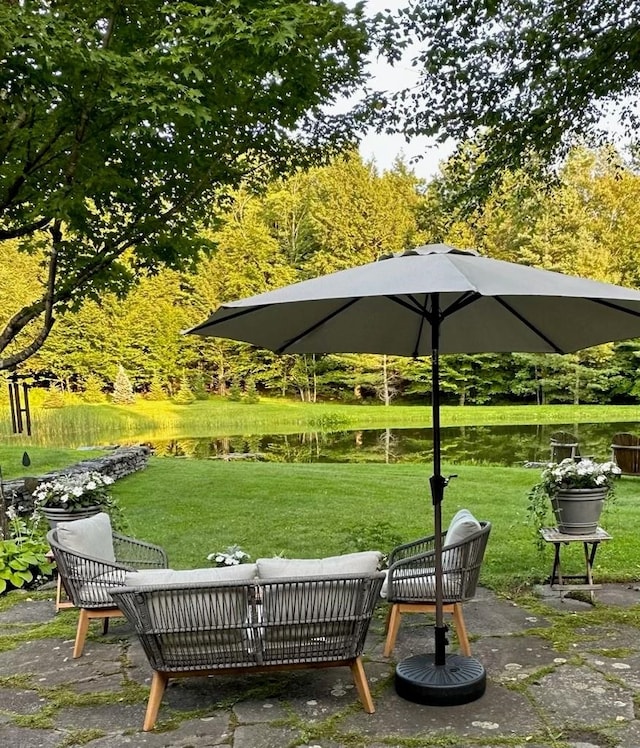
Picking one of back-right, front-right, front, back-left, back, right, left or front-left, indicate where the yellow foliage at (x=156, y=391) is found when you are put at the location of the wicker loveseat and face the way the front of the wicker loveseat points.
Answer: front

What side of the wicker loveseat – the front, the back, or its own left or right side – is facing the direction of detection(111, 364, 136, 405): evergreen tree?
front

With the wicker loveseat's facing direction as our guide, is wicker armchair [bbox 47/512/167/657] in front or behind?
in front

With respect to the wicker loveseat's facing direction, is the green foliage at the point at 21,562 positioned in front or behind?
in front

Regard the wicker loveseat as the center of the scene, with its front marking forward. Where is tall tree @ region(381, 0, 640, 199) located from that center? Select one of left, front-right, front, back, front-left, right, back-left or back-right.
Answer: front-right

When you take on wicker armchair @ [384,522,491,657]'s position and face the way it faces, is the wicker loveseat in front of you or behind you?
in front

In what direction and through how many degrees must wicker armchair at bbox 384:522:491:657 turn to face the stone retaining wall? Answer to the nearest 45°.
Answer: approximately 45° to its right

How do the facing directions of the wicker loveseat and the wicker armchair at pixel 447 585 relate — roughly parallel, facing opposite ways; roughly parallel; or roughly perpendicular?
roughly perpendicular

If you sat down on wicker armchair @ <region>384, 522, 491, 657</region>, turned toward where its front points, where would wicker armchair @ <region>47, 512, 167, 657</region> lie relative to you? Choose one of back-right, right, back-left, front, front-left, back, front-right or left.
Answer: front

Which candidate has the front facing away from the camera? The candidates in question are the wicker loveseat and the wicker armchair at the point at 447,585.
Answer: the wicker loveseat

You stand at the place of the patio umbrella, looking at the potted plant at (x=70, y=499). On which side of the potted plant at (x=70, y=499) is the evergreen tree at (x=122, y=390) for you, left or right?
right

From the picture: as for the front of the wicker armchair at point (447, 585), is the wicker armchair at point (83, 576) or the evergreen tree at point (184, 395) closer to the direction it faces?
the wicker armchair

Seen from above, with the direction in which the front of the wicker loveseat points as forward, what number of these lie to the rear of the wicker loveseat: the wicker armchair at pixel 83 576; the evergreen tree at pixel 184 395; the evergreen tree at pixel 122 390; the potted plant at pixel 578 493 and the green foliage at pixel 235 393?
0

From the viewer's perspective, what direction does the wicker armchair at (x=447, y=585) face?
to the viewer's left

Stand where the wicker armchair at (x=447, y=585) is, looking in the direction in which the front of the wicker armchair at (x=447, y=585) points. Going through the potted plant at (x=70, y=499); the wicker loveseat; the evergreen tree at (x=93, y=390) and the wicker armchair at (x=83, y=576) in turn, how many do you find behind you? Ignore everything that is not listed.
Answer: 0

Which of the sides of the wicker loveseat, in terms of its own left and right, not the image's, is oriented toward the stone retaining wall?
front

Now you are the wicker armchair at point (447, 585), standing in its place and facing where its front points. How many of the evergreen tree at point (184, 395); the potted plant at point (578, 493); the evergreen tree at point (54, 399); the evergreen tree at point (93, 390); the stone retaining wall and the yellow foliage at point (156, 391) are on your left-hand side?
0

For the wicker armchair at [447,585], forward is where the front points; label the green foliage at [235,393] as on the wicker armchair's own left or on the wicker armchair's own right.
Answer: on the wicker armchair's own right

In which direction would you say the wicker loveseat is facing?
away from the camera

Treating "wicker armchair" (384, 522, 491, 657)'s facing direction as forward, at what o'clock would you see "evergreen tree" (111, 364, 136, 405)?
The evergreen tree is roughly at 2 o'clock from the wicker armchair.

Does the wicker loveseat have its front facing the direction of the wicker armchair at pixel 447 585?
no
